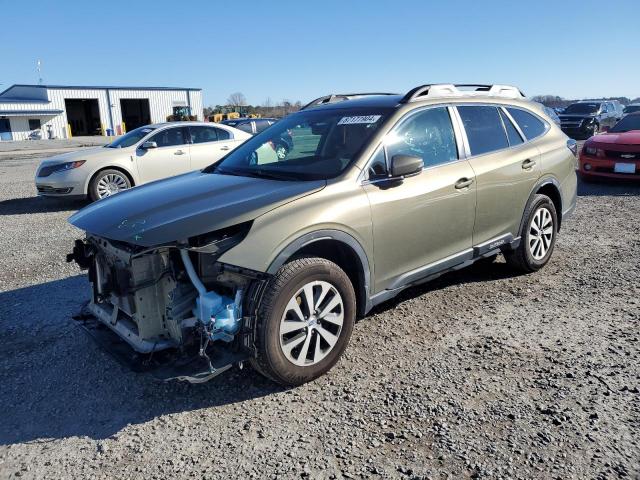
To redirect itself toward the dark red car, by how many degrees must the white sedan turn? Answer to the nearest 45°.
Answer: approximately 135° to its left

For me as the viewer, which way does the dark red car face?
facing the viewer and to the left of the viewer

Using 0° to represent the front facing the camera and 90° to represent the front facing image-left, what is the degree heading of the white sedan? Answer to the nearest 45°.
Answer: approximately 45°

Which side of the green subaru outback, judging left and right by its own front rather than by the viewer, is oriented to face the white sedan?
right

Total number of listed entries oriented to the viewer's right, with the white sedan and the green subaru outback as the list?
0

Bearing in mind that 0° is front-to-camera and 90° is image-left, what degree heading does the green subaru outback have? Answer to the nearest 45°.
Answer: approximately 45°
